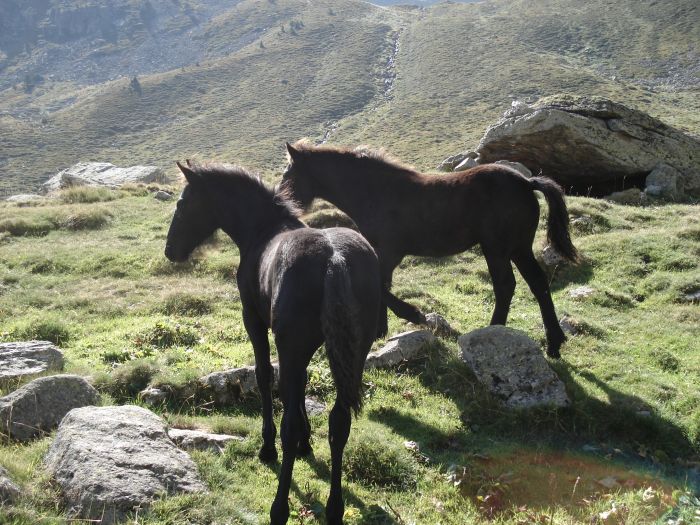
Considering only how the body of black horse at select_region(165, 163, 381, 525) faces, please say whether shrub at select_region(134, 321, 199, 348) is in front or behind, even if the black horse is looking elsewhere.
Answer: in front

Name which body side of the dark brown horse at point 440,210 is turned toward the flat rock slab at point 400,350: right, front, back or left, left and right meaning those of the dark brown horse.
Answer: left

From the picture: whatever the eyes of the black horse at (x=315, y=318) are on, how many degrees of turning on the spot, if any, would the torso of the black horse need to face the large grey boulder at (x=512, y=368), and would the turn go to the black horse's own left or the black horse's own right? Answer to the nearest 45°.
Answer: approximately 90° to the black horse's own right

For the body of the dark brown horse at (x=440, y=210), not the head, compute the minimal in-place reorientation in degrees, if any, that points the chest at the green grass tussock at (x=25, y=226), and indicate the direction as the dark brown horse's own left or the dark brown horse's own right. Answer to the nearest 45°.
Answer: approximately 45° to the dark brown horse's own right

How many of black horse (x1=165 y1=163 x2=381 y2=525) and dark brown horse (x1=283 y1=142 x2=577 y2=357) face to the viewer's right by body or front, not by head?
0

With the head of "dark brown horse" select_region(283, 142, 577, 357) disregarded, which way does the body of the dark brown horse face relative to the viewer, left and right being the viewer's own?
facing to the left of the viewer

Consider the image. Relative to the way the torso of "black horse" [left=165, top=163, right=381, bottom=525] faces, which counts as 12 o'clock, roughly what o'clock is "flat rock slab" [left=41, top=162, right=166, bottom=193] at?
The flat rock slab is roughly at 1 o'clock from the black horse.

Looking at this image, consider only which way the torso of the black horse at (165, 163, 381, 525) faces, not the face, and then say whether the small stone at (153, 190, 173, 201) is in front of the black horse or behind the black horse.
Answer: in front

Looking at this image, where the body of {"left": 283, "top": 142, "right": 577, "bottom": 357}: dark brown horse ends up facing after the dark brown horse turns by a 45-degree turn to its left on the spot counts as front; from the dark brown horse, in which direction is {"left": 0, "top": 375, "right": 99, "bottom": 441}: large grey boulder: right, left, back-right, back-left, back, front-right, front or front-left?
front

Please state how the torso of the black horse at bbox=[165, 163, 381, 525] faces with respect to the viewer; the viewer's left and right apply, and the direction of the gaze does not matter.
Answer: facing away from the viewer and to the left of the viewer

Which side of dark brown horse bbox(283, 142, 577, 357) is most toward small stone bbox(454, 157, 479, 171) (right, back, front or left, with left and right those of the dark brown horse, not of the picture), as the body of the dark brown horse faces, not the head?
right

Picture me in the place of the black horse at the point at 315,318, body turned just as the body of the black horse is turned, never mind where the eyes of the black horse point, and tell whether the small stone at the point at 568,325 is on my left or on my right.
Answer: on my right

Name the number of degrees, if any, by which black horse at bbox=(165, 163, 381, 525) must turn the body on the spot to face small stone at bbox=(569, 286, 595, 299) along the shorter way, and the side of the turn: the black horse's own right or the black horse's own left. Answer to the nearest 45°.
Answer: approximately 90° to the black horse's own right
